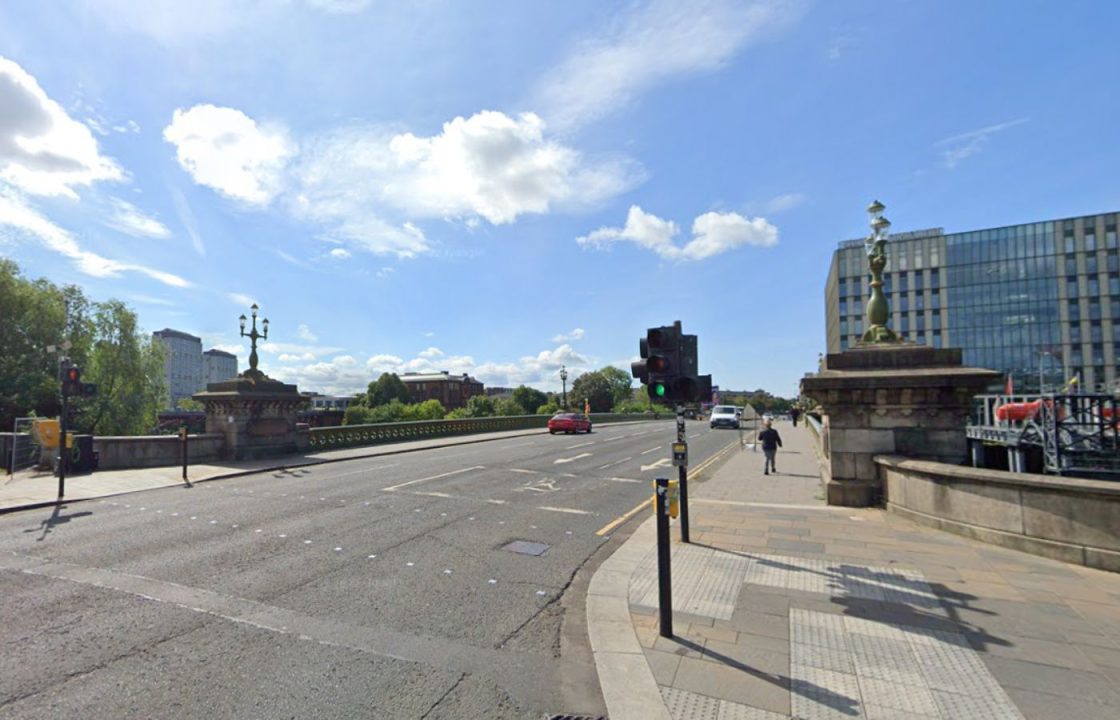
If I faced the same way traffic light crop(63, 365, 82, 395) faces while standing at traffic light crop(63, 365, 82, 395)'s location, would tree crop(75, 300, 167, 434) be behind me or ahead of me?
behind

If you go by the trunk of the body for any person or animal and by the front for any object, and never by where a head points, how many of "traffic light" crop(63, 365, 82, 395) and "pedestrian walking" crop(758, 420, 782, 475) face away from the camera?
1

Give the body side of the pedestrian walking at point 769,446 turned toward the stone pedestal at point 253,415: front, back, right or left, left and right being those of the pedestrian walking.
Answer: left

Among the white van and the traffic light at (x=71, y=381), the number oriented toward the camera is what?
2

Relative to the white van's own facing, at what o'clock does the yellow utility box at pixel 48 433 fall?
The yellow utility box is roughly at 1 o'clock from the white van.

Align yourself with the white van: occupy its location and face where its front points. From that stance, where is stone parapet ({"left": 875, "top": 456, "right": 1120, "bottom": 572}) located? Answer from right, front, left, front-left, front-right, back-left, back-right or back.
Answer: front

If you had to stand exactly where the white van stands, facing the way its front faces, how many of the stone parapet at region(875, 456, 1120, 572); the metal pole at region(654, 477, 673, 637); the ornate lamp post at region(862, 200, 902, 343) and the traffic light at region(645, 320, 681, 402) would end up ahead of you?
4

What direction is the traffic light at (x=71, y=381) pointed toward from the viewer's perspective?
toward the camera

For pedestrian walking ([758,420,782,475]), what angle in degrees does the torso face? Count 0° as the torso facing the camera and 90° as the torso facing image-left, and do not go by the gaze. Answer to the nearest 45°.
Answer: approximately 180°

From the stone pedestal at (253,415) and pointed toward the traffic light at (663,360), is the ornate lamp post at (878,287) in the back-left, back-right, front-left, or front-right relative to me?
front-left

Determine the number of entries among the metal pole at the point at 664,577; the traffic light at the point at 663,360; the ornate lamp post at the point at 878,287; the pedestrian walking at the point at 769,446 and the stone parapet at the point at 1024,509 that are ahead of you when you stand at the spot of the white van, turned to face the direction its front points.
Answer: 5

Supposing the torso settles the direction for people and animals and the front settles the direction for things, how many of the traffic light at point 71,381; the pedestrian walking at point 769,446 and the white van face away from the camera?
1

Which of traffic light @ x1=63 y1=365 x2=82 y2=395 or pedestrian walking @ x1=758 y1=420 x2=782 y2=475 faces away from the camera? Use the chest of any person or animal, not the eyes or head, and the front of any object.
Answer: the pedestrian walking

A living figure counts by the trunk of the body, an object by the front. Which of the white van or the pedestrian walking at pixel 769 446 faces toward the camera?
the white van

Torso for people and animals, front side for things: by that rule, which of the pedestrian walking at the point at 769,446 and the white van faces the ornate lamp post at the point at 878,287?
the white van

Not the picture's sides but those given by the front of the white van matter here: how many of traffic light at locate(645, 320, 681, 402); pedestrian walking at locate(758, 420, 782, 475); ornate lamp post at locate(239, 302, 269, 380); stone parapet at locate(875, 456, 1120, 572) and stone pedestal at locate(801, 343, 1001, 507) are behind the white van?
0

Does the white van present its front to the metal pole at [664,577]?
yes

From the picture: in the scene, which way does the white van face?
toward the camera

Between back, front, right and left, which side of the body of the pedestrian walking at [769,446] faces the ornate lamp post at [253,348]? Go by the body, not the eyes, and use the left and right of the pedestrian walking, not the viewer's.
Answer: left
